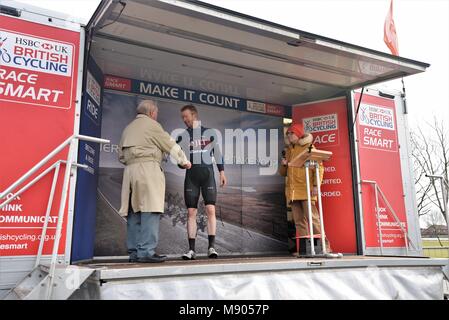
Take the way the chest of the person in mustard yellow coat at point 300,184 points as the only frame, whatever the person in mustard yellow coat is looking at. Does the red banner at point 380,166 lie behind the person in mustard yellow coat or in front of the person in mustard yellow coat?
behind

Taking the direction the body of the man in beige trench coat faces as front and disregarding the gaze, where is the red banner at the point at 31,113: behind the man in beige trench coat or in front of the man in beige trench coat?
behind

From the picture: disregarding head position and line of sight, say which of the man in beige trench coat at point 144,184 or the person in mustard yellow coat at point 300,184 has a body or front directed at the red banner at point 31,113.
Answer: the person in mustard yellow coat

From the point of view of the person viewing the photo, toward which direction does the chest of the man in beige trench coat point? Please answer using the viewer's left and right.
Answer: facing away from the viewer and to the right of the viewer

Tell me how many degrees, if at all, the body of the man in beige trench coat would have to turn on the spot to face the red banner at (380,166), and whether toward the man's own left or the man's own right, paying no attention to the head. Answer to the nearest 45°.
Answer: approximately 45° to the man's own right

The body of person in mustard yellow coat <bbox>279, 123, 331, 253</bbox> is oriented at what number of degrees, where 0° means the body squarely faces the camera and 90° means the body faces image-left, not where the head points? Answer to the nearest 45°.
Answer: approximately 45°

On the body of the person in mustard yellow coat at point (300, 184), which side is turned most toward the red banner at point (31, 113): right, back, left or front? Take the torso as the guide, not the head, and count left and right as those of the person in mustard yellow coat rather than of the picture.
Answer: front

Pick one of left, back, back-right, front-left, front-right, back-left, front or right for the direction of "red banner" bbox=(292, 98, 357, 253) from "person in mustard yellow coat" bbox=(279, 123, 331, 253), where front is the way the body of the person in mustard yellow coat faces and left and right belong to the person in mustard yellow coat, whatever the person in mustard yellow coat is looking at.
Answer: back

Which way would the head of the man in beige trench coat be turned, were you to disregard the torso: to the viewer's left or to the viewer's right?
to the viewer's right

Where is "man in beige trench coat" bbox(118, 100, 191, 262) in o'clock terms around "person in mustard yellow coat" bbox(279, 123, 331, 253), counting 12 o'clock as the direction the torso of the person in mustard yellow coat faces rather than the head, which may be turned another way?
The man in beige trench coat is roughly at 12 o'clock from the person in mustard yellow coat.

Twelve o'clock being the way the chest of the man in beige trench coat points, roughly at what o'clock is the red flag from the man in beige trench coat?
The red flag is roughly at 1 o'clock from the man in beige trench coat.

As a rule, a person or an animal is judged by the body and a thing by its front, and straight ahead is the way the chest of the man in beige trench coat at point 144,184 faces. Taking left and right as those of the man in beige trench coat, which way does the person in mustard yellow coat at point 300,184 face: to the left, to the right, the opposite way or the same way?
the opposite way
